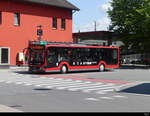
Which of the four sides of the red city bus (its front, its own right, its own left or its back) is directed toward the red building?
right

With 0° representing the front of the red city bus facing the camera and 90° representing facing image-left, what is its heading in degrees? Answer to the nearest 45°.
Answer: approximately 45°
